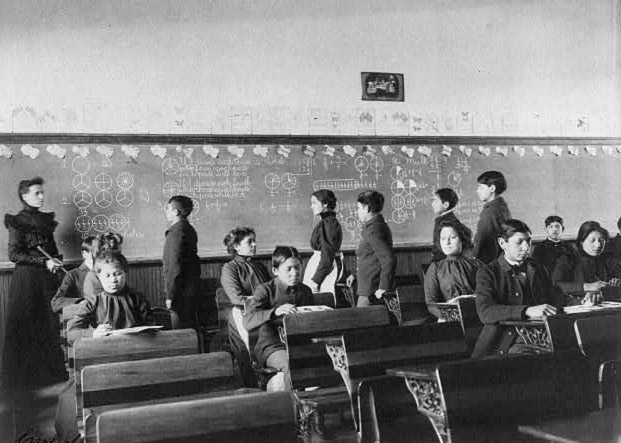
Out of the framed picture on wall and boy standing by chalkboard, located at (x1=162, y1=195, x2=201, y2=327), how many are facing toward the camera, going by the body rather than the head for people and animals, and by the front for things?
1

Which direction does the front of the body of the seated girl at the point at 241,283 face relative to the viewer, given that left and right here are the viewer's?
facing the viewer and to the right of the viewer

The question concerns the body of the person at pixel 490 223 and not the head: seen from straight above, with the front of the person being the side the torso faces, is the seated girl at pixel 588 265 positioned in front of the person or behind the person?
behind

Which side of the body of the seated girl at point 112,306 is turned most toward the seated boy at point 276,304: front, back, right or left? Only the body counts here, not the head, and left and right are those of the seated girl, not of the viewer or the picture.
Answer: left

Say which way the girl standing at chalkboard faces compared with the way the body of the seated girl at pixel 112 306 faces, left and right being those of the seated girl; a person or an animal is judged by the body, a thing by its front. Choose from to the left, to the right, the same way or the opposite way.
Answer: to the right

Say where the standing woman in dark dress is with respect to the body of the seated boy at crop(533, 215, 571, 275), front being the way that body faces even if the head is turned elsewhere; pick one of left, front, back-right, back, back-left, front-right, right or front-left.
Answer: front-right

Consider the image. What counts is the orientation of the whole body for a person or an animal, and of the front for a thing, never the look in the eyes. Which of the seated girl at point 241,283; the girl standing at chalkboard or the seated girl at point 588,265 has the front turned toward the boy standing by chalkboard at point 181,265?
the girl standing at chalkboard

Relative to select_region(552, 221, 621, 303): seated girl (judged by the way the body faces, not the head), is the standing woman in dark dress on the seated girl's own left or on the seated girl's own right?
on the seated girl's own right

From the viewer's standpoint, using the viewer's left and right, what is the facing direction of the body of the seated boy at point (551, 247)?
facing the viewer

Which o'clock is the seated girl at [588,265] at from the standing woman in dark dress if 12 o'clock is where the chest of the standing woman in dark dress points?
The seated girl is roughly at 11 o'clock from the standing woman in dark dress.

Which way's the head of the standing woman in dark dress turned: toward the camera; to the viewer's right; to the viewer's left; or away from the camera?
to the viewer's right
